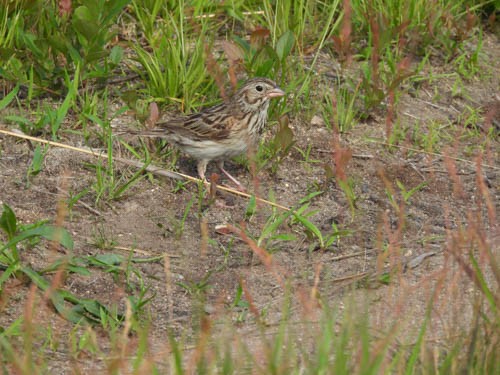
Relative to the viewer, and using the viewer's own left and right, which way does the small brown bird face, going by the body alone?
facing to the right of the viewer

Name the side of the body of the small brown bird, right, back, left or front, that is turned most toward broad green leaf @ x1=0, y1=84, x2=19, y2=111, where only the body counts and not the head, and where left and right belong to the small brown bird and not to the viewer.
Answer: back
